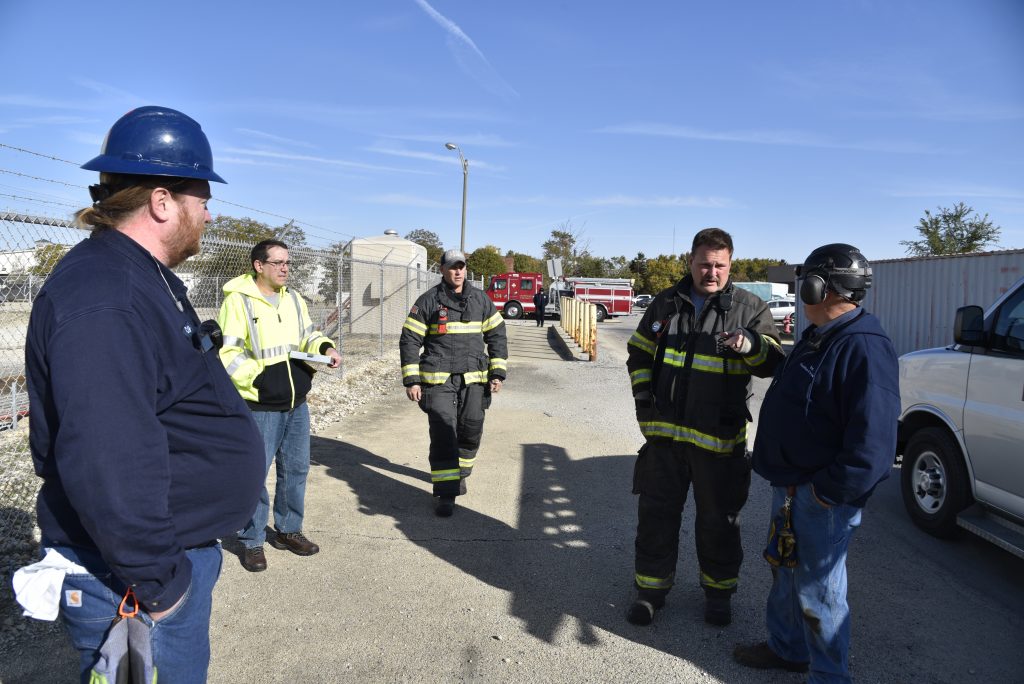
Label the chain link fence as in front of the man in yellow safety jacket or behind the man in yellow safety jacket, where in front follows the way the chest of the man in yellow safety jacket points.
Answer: behind

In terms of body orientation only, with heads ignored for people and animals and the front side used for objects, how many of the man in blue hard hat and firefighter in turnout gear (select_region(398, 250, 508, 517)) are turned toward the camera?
1

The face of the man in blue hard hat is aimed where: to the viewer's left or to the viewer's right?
to the viewer's right

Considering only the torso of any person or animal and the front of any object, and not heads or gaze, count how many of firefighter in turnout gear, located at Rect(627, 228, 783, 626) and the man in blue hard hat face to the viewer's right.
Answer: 1

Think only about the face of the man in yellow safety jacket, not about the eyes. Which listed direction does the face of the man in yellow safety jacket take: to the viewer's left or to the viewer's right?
to the viewer's right

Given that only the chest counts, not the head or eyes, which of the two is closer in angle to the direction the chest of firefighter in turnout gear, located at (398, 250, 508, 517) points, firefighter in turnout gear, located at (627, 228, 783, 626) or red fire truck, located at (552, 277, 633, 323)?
the firefighter in turnout gear

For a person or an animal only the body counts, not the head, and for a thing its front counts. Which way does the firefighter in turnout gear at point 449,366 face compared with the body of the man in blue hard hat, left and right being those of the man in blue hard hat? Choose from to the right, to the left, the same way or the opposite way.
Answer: to the right

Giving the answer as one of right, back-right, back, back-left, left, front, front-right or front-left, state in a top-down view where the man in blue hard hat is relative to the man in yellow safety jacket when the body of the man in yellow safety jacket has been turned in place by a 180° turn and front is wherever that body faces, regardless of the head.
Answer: back-left

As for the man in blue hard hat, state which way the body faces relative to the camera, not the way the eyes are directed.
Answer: to the viewer's right

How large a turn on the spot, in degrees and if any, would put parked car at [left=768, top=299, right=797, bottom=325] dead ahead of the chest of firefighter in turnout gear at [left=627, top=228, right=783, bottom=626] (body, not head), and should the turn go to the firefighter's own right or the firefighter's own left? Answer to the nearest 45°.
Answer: approximately 180°

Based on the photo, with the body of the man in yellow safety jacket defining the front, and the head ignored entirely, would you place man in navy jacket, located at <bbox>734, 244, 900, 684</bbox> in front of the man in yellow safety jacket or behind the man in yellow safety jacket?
in front

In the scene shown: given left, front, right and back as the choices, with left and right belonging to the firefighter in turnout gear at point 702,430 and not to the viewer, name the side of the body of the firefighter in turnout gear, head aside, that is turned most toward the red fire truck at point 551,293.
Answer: back

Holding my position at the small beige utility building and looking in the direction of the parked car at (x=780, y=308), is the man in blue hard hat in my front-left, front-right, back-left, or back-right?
back-right

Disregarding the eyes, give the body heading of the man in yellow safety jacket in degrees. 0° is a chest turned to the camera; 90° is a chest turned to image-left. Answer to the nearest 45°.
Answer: approximately 315°
